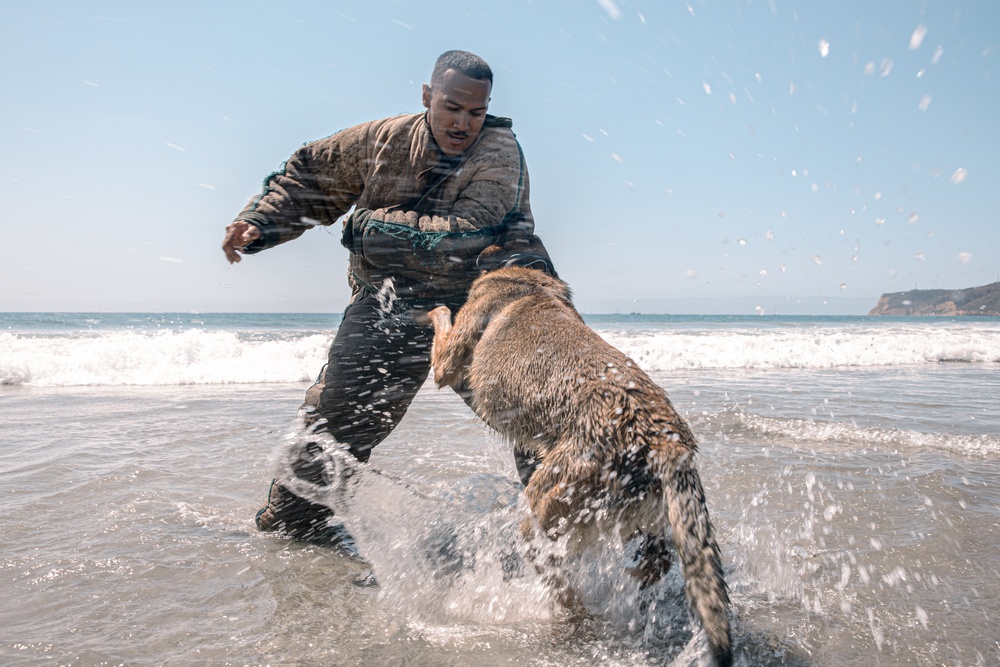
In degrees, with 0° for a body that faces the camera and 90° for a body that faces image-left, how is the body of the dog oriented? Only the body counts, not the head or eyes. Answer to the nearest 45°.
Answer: approximately 135°

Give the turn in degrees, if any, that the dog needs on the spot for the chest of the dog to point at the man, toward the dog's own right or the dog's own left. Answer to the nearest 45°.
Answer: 0° — it already faces them

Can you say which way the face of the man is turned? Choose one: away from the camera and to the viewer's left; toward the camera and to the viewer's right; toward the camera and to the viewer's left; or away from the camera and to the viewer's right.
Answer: toward the camera and to the viewer's right
